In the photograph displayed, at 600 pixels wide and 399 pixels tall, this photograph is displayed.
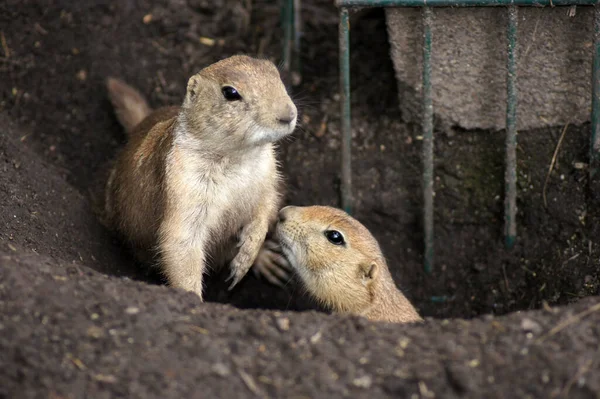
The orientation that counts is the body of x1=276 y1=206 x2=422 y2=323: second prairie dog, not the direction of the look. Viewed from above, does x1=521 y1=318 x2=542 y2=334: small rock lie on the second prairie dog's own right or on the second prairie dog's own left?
on the second prairie dog's own left

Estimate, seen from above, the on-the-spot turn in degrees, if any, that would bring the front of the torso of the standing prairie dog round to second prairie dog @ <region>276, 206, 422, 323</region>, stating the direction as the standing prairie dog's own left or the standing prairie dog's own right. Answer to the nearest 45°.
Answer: approximately 45° to the standing prairie dog's own left

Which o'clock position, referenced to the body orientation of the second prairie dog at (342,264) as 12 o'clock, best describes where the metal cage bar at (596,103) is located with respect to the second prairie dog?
The metal cage bar is roughly at 5 o'clock from the second prairie dog.

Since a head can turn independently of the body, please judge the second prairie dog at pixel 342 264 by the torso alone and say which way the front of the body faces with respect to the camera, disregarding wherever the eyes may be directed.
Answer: to the viewer's left

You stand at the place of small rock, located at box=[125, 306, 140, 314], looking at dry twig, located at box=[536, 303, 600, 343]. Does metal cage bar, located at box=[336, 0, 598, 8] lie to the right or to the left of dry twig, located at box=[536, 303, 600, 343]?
left

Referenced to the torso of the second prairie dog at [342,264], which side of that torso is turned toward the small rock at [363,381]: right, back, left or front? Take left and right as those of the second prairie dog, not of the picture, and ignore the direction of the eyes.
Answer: left

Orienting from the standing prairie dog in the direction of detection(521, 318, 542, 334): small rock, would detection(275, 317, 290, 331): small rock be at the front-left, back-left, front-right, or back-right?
front-right

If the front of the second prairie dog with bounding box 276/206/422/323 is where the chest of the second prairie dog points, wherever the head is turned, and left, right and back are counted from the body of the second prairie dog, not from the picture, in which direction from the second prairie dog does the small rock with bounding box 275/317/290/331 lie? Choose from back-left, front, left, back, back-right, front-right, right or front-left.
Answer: left

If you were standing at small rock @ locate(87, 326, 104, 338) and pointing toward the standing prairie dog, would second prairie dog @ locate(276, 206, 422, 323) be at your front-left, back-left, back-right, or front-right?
front-right

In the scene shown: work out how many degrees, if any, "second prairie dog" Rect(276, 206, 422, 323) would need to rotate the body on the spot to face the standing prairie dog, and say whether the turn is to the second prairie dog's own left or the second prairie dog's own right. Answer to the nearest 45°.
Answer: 0° — it already faces it

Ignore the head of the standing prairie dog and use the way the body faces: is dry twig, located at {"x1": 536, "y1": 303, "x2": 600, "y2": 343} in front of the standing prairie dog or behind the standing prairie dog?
in front

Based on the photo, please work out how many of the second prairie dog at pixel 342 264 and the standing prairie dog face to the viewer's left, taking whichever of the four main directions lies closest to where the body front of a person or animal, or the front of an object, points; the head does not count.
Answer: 1
